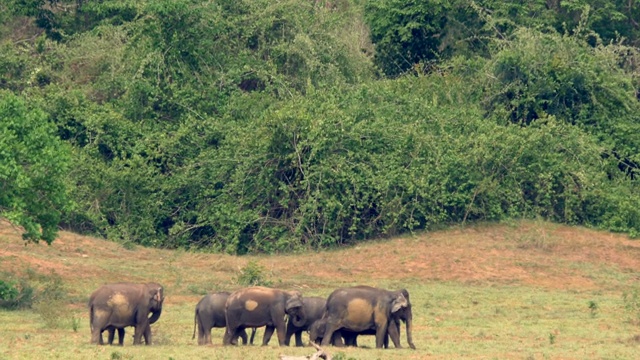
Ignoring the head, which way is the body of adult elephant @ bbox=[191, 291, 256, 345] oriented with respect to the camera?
to the viewer's right

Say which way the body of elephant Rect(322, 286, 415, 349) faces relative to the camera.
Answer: to the viewer's right

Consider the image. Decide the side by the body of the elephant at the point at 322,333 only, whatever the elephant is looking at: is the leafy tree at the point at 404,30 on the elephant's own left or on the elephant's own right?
on the elephant's own left

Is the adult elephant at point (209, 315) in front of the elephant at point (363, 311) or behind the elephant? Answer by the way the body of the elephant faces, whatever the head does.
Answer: behind

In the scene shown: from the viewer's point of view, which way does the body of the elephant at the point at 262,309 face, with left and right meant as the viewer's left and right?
facing to the right of the viewer
